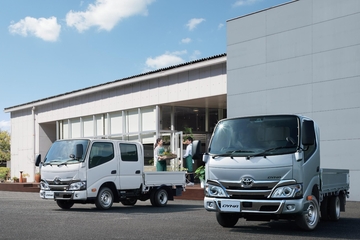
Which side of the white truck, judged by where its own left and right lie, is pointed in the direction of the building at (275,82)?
back

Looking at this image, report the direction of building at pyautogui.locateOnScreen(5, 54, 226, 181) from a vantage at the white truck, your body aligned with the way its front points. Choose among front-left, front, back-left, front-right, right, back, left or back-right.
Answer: back-right

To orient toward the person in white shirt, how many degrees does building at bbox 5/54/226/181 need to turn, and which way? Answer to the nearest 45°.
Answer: approximately 45° to its left

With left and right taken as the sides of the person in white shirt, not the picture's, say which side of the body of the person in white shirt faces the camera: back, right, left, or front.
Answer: left

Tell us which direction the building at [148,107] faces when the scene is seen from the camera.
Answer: facing the viewer and to the left of the viewer

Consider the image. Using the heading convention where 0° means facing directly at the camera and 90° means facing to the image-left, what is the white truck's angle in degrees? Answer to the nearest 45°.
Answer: approximately 45°

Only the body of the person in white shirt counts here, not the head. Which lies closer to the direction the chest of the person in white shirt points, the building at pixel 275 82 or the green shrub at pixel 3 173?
the green shrub
